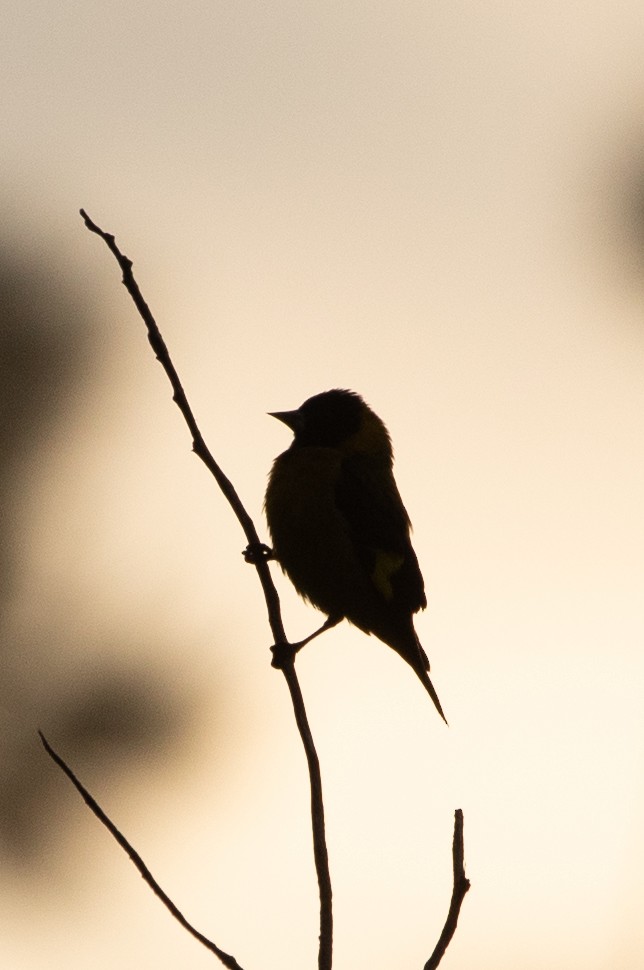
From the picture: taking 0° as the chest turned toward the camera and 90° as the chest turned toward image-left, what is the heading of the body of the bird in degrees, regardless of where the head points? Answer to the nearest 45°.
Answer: approximately 90°
